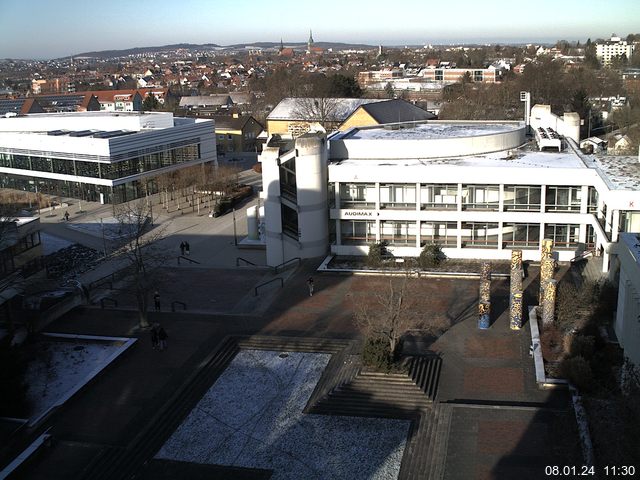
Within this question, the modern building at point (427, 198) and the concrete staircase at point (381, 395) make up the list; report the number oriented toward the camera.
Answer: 2

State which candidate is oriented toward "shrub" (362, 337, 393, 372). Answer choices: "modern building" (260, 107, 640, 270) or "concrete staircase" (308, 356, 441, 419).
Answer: the modern building

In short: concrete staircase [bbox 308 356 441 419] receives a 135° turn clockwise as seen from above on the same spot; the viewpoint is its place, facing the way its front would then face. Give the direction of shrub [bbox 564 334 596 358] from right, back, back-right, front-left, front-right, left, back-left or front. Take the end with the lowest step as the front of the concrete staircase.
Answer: back-right

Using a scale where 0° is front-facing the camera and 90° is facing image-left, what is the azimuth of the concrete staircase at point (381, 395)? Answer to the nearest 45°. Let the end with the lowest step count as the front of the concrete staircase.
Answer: approximately 0°

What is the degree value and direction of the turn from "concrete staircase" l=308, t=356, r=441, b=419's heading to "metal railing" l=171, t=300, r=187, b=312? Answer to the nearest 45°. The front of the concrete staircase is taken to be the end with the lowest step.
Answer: approximately 135° to its right

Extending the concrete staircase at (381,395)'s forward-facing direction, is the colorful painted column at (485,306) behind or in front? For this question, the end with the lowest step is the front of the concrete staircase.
behind

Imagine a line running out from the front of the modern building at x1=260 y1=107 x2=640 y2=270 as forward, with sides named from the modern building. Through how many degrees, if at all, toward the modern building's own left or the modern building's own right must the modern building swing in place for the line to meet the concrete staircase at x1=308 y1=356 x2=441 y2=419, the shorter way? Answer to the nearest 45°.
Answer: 0° — it already faces it

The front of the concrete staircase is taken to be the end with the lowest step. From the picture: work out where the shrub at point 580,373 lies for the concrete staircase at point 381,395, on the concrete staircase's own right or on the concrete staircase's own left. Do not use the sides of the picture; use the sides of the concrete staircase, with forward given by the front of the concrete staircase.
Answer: on the concrete staircase's own left
